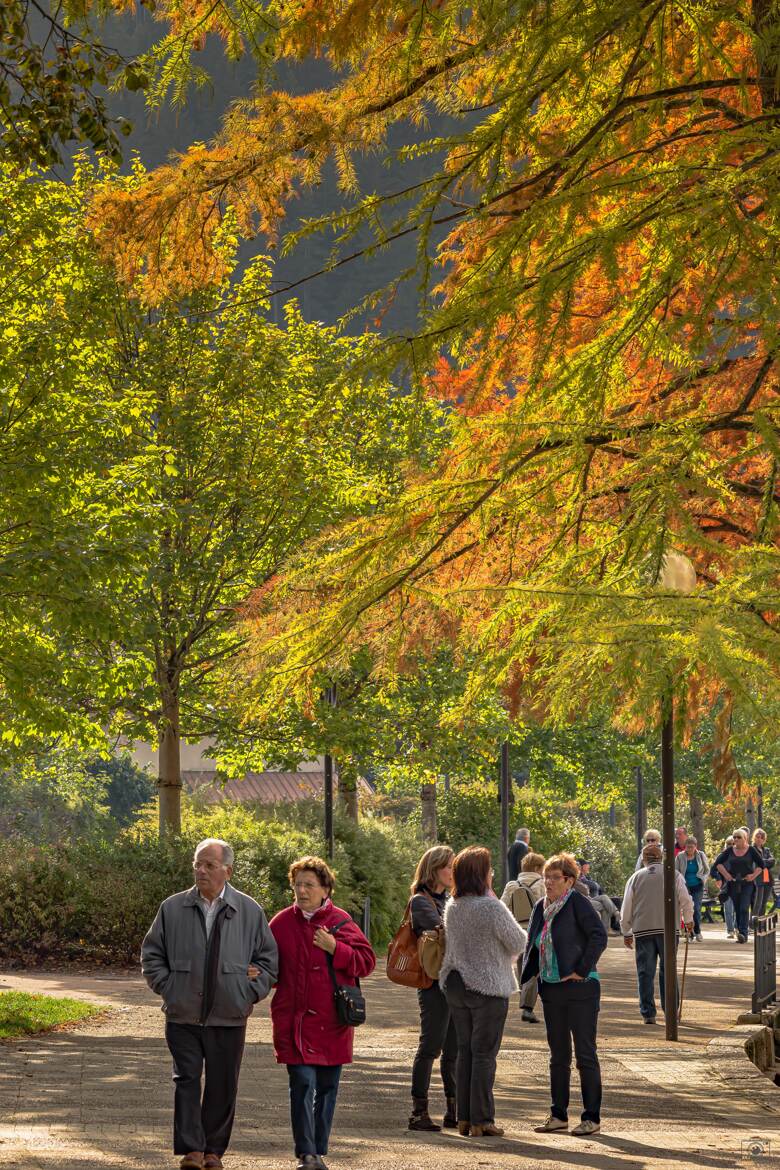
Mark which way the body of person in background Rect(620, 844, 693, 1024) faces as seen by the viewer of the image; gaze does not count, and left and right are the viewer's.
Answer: facing away from the viewer

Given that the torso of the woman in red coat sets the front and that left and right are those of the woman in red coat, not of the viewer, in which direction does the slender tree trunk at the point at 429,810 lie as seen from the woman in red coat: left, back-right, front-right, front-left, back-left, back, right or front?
back

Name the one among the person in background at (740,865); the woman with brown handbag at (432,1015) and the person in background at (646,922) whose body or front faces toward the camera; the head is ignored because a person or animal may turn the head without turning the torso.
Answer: the person in background at (740,865)

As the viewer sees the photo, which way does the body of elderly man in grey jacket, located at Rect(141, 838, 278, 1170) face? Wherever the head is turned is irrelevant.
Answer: toward the camera

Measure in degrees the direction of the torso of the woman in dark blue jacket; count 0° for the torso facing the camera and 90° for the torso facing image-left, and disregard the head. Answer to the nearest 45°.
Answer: approximately 45°

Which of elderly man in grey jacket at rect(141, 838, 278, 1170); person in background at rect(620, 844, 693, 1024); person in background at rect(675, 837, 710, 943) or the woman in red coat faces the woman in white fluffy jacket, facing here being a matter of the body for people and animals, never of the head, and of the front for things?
person in background at rect(675, 837, 710, 943)

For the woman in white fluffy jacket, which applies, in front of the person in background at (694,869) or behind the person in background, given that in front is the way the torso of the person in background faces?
in front

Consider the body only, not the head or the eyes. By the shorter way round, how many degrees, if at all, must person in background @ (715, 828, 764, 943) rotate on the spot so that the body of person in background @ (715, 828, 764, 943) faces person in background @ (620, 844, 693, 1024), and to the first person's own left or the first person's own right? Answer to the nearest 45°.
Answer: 0° — they already face them

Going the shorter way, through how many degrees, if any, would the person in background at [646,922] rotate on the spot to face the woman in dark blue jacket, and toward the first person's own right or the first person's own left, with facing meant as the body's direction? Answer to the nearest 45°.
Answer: approximately 180°

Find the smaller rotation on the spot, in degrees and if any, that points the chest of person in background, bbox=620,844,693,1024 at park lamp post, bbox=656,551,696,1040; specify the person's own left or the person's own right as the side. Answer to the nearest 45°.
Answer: approximately 180°

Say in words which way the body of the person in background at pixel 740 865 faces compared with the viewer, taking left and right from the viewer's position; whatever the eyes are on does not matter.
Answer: facing the viewer

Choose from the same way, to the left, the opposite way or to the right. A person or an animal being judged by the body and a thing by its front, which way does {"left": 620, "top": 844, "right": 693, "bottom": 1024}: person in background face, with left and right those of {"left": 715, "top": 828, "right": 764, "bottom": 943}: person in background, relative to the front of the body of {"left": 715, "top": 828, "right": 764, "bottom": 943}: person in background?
the opposite way
